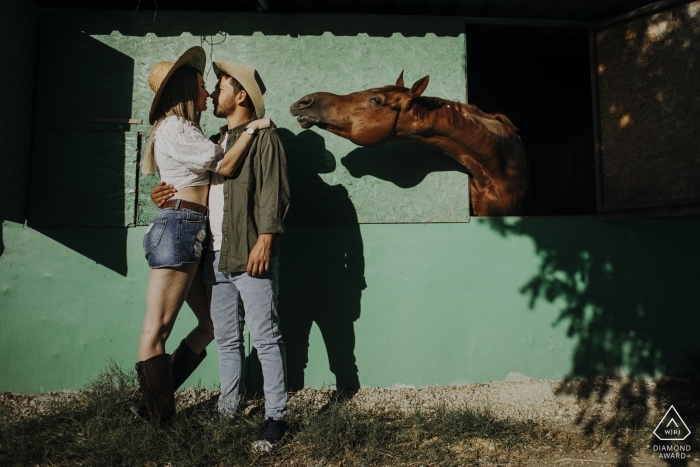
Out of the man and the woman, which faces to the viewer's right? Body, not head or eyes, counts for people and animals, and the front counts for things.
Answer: the woman

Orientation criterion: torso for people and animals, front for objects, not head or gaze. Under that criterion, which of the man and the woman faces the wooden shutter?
the woman

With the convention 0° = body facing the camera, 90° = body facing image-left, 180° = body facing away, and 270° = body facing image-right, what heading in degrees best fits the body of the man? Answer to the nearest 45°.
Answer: approximately 45°

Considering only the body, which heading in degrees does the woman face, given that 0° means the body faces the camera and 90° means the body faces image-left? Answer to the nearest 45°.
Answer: approximately 270°

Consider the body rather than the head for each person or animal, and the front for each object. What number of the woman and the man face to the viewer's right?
1

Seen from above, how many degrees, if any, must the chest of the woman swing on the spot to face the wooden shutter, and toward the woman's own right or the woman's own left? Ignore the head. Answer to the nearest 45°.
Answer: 0° — they already face it

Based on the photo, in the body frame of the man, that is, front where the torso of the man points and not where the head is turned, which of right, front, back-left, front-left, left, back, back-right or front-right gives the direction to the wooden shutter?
back-left

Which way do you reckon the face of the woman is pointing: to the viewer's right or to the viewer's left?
to the viewer's right

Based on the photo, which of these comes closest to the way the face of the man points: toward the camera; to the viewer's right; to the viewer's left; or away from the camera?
to the viewer's left
